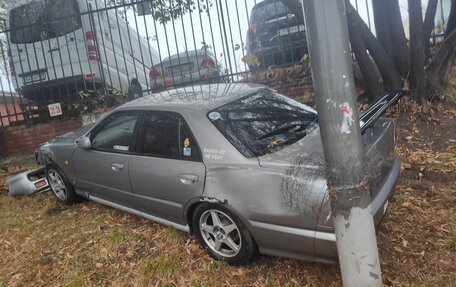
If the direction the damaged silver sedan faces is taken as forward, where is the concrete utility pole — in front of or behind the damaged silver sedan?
behind

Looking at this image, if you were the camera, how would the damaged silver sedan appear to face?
facing away from the viewer and to the left of the viewer

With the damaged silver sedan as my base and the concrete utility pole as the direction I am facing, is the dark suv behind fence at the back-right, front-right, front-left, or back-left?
back-left

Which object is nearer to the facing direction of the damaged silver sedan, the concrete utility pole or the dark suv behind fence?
the dark suv behind fence

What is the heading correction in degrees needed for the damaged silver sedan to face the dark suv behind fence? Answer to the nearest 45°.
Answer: approximately 45° to its right
